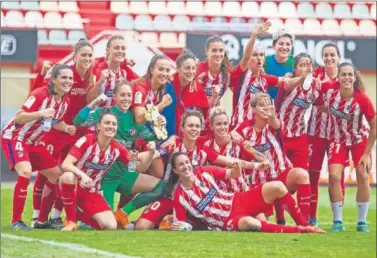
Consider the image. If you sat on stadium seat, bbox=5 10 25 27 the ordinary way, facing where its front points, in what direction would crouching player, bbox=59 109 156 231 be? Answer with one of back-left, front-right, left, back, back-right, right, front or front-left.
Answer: front

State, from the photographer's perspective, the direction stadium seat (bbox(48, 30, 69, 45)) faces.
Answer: facing the viewer

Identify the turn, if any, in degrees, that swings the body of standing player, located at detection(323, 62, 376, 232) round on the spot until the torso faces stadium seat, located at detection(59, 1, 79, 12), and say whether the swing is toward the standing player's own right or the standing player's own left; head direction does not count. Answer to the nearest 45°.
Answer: approximately 135° to the standing player's own right

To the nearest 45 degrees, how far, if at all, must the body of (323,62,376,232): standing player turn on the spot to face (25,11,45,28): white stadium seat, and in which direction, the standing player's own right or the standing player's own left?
approximately 135° to the standing player's own right

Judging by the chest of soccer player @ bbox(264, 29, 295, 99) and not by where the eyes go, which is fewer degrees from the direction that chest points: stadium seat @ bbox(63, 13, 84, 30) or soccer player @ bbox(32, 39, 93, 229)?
the soccer player

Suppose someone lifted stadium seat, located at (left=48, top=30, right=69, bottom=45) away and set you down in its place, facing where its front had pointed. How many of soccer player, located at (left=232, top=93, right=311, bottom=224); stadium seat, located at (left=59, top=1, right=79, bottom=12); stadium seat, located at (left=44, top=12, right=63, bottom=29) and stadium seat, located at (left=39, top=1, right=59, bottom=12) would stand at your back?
3

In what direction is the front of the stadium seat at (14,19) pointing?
toward the camera

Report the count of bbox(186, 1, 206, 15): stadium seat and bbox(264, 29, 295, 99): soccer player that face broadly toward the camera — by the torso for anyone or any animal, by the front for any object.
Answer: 2

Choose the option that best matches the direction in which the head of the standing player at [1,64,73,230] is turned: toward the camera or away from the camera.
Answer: toward the camera
